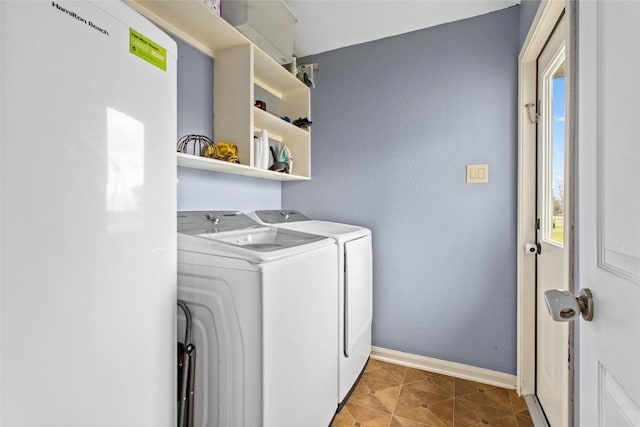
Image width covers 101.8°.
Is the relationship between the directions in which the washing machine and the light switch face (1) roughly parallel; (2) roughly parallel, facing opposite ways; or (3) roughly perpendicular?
roughly perpendicular

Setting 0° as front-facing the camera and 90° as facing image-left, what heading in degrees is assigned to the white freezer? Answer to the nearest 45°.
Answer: approximately 315°

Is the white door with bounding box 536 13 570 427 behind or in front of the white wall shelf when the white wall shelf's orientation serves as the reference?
in front

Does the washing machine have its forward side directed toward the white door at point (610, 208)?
yes

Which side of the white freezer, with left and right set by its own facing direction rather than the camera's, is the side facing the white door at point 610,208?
front

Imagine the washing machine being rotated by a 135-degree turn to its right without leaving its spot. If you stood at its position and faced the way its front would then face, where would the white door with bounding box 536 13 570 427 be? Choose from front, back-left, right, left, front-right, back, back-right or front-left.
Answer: back

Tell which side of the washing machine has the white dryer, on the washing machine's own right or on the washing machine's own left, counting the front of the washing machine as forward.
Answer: on the washing machine's own left

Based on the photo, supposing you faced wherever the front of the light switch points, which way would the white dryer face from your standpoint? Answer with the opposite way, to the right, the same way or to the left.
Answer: to the left

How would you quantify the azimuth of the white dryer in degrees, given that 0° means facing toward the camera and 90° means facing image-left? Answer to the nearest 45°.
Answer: approximately 315°

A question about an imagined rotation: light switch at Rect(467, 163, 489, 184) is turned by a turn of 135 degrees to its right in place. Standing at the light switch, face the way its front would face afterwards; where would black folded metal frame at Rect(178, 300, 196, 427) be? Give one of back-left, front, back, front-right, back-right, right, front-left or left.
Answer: left
